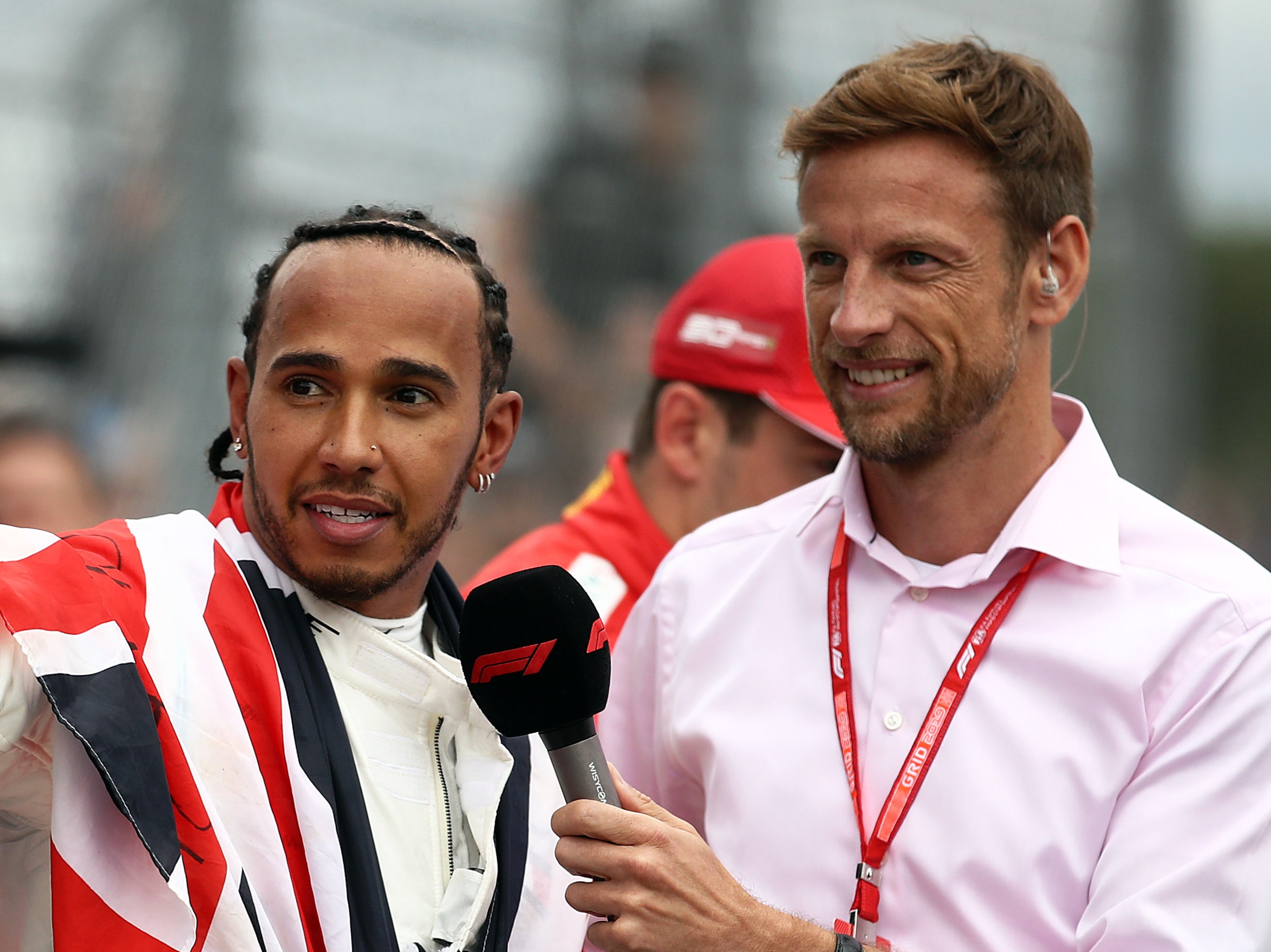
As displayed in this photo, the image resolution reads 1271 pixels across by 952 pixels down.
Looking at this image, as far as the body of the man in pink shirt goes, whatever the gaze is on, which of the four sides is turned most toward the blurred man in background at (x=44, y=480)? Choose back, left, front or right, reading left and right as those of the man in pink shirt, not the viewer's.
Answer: right

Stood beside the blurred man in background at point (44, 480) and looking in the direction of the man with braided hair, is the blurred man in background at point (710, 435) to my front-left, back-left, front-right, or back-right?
front-left

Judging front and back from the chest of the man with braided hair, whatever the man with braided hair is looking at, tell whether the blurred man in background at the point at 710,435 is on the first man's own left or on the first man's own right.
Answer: on the first man's own left

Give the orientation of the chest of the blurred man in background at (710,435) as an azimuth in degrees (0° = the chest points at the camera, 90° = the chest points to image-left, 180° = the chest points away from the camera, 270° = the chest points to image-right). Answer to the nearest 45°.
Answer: approximately 270°

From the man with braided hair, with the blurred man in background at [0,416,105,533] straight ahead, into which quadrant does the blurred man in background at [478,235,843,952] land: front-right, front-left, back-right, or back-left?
front-right

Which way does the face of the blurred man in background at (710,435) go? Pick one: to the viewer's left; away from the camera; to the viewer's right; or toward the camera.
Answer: to the viewer's right

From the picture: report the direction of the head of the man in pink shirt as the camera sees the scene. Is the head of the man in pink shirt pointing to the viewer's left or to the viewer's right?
to the viewer's left

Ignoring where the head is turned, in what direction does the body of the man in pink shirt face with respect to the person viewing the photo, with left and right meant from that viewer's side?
facing the viewer and to the left of the viewer

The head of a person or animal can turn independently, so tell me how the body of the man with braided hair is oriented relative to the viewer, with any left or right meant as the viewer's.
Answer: facing the viewer and to the right of the viewer
